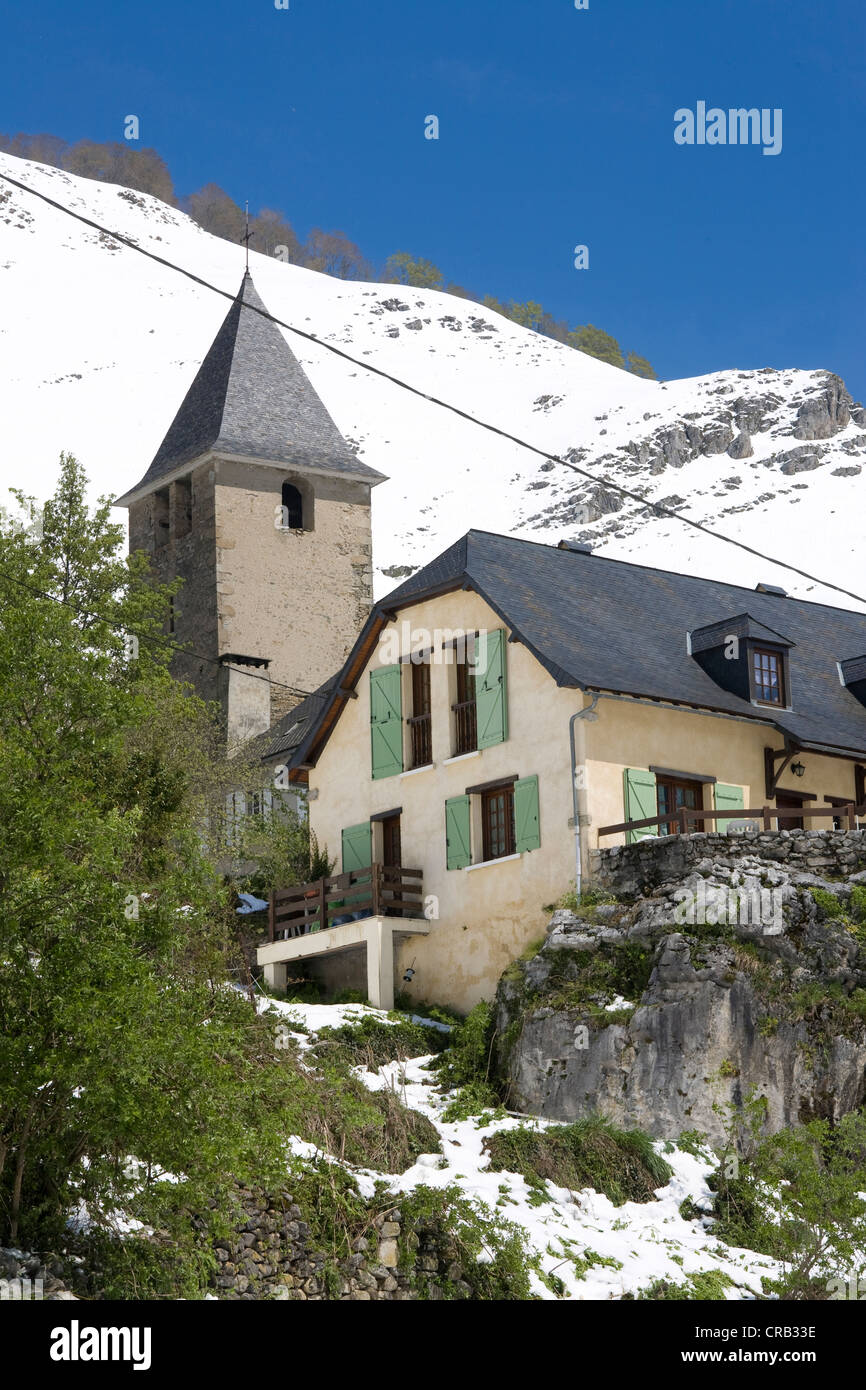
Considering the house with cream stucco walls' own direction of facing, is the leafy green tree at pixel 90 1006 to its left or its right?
on its right
